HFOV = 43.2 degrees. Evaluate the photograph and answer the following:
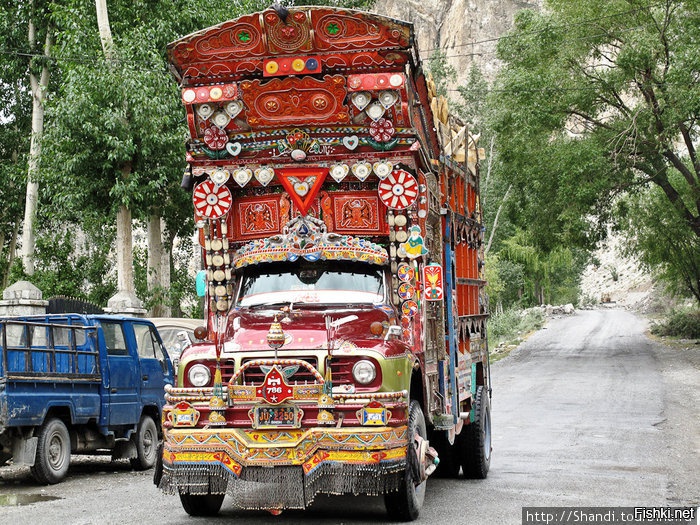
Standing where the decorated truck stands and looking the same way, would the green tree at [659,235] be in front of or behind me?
behind

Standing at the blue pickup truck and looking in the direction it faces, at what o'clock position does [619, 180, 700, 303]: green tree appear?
The green tree is roughly at 12 o'clock from the blue pickup truck.

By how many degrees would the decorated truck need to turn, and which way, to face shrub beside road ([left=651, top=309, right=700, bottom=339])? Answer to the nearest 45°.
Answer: approximately 135° to its left

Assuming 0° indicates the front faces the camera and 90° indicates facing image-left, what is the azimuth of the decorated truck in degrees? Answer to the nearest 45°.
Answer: approximately 0°

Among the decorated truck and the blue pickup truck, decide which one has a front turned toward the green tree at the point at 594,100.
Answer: the blue pickup truck

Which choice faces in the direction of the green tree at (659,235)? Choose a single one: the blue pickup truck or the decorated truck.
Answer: the blue pickup truck

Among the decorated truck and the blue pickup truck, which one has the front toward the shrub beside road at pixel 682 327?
the blue pickup truck

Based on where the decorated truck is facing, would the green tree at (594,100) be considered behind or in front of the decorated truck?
behind

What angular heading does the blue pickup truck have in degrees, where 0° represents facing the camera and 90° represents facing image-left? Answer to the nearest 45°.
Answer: approximately 225°

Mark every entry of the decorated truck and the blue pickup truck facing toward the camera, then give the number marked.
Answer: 1

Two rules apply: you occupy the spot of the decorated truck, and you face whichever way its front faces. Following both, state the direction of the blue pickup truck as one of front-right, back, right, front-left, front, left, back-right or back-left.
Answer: back-right

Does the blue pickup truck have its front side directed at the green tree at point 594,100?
yes
